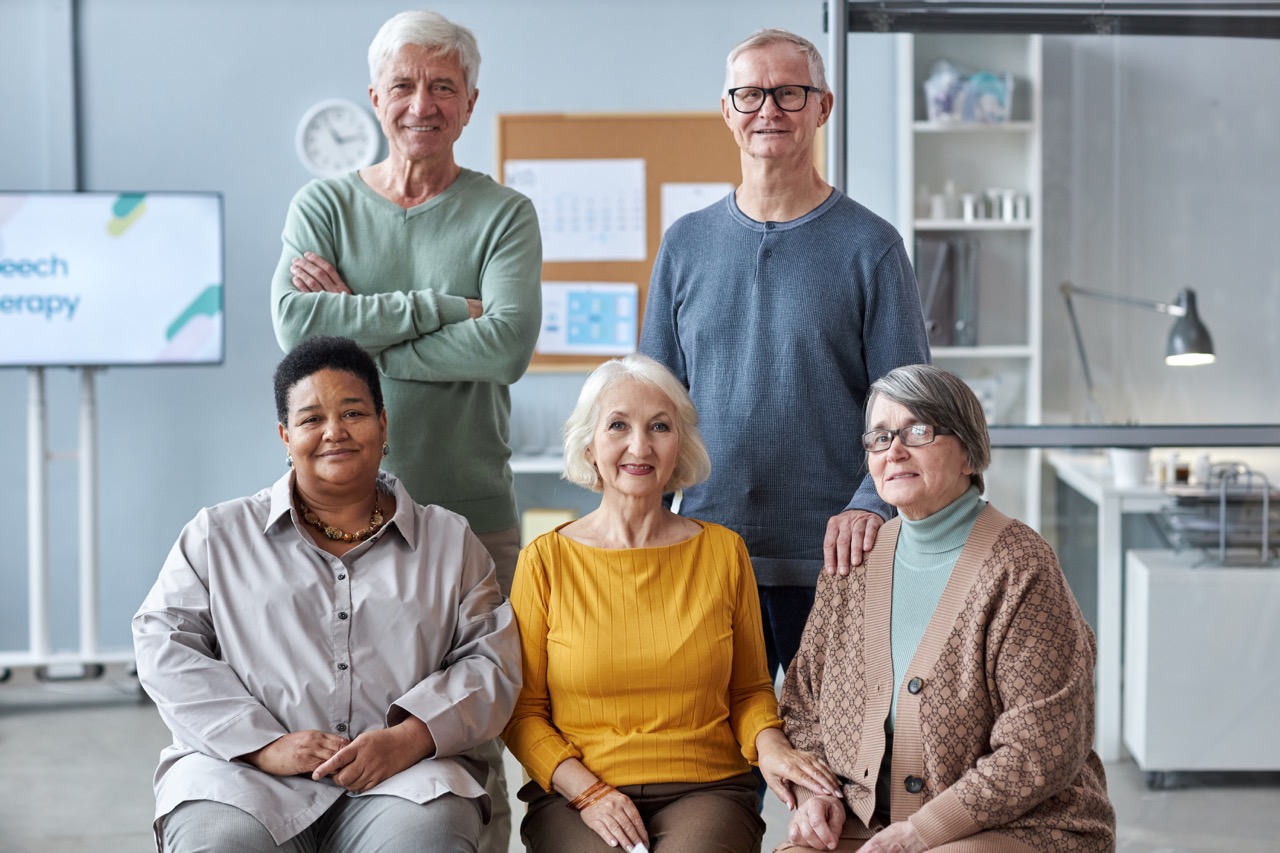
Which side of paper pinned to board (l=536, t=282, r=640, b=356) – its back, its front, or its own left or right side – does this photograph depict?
front

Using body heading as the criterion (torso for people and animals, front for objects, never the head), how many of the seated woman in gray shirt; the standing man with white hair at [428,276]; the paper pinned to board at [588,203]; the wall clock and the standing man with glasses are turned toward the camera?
5

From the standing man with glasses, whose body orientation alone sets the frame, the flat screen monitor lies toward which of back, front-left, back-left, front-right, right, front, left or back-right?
back-right

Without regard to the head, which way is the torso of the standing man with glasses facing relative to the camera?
toward the camera

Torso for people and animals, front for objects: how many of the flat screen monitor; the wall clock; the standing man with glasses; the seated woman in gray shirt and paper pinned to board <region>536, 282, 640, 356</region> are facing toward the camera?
5

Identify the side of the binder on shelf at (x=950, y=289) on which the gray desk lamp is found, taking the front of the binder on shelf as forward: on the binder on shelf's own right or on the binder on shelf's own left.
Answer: on the binder on shelf's own left

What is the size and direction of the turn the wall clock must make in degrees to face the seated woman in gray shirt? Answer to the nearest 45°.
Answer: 0° — it already faces them

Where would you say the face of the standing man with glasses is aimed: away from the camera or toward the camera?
toward the camera

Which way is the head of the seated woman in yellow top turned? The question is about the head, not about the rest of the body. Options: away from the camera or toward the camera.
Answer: toward the camera

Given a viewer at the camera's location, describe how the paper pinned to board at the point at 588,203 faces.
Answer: facing the viewer

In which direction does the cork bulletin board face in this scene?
toward the camera

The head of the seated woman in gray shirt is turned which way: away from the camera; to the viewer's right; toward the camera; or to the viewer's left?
toward the camera

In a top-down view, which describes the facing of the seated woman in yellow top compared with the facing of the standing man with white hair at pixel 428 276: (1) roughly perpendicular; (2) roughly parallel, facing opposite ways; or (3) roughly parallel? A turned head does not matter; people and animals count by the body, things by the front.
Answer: roughly parallel

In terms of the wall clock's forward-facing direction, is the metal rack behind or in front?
in front

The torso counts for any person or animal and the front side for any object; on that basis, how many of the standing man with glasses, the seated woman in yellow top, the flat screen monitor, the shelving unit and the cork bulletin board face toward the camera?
5
